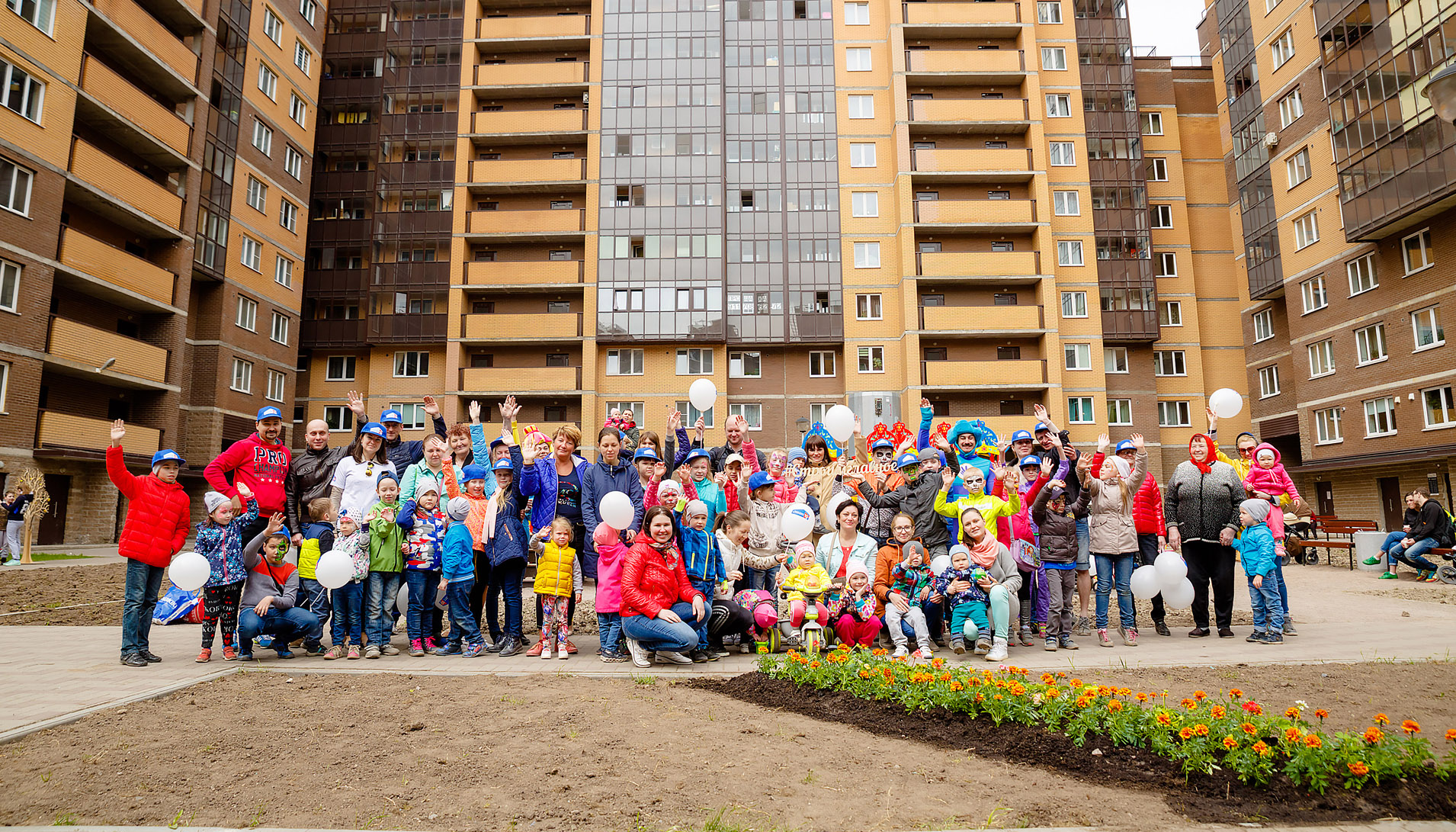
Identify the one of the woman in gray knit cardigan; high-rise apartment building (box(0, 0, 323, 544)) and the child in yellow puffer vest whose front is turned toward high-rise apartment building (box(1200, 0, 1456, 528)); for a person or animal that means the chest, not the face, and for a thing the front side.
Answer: high-rise apartment building (box(0, 0, 323, 544))

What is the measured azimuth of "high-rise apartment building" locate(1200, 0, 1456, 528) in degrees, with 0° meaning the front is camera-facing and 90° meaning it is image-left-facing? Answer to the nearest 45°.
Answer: approximately 45°

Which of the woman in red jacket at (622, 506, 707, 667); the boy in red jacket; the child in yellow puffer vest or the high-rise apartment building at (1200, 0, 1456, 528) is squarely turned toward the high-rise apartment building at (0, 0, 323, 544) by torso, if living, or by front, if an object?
the high-rise apartment building at (1200, 0, 1456, 528)

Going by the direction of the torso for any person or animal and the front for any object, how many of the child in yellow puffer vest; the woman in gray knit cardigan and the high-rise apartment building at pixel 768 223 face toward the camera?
3

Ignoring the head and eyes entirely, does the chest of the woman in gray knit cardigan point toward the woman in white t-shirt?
no

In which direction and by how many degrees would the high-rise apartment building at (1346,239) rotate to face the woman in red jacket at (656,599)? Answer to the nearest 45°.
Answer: approximately 45° to its left

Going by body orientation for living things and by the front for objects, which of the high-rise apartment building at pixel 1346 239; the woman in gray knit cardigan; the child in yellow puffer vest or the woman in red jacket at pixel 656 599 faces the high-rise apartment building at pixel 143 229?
the high-rise apartment building at pixel 1346 239

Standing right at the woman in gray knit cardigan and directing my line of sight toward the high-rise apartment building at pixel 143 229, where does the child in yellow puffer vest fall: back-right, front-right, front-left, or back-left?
front-left

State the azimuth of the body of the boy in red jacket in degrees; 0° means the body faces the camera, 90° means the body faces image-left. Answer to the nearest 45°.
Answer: approximately 315°

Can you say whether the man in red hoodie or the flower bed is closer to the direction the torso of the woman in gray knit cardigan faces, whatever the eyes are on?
the flower bed

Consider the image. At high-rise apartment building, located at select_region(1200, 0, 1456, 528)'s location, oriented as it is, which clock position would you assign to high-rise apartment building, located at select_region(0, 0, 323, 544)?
high-rise apartment building, located at select_region(0, 0, 323, 544) is roughly at 12 o'clock from high-rise apartment building, located at select_region(1200, 0, 1456, 528).

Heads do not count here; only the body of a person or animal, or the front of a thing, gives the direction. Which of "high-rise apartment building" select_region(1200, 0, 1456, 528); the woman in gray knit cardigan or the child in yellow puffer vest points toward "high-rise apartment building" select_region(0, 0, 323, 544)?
"high-rise apartment building" select_region(1200, 0, 1456, 528)

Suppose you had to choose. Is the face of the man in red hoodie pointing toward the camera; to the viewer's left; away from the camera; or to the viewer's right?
toward the camera

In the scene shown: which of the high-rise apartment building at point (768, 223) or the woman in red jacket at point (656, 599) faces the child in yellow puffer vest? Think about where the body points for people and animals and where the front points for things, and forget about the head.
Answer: the high-rise apartment building

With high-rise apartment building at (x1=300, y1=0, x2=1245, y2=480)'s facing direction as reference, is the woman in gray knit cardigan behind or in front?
in front

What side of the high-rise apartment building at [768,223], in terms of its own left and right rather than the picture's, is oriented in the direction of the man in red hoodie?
front

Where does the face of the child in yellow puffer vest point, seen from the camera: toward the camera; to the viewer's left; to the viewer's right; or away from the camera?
toward the camera

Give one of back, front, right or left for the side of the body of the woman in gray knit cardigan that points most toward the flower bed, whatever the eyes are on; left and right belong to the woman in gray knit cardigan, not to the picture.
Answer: front

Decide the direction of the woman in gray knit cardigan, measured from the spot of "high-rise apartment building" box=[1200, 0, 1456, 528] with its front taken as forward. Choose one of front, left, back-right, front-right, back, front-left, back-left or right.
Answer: front-left

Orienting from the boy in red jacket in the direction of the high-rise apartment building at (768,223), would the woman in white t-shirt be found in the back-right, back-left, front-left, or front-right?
front-right
